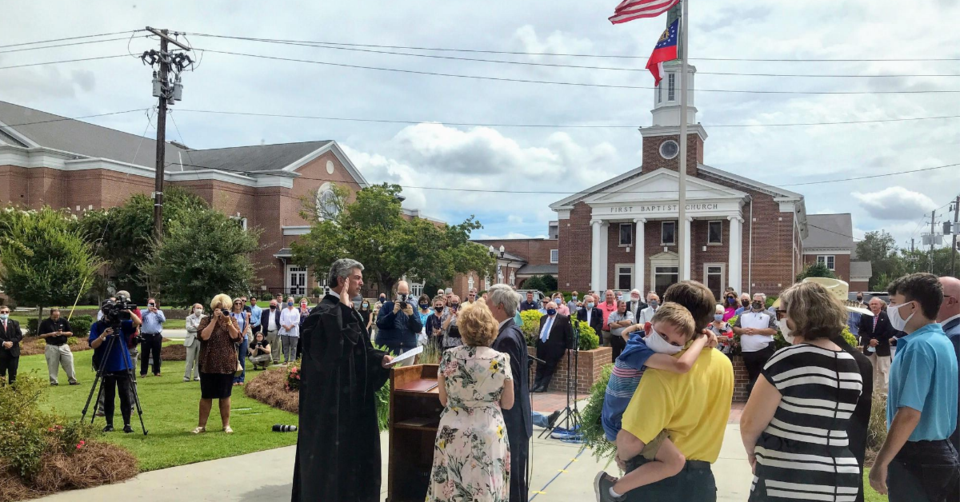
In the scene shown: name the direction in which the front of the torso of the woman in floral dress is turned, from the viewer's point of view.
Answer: away from the camera

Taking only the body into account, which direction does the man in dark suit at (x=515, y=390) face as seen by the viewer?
to the viewer's left

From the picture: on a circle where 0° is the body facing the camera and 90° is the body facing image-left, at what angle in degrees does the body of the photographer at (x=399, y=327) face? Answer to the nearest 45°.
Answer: approximately 0°

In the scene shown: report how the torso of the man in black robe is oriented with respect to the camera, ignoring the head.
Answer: to the viewer's right

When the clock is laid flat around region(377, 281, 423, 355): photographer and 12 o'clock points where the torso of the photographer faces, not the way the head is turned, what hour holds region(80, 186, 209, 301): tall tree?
The tall tree is roughly at 5 o'clock from the photographer.

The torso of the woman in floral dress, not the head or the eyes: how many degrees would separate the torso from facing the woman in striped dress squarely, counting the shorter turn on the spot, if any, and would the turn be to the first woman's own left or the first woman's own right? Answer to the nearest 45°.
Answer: approximately 135° to the first woman's own right

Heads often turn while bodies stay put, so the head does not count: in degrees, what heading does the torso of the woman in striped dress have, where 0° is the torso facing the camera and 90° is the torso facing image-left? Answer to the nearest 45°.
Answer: approximately 135°

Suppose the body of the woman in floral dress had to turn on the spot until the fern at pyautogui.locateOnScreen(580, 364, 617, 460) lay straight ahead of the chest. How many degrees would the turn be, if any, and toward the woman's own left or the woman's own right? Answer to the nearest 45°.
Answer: approximately 45° to the woman's own right

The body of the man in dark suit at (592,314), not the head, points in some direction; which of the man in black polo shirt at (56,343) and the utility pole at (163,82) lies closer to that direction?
the man in black polo shirt

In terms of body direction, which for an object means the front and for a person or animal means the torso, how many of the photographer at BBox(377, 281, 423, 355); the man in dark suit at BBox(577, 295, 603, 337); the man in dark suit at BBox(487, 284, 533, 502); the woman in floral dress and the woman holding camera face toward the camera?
3

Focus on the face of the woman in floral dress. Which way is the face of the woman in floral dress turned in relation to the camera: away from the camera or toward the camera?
away from the camera

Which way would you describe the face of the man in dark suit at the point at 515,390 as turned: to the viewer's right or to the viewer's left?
to the viewer's left
